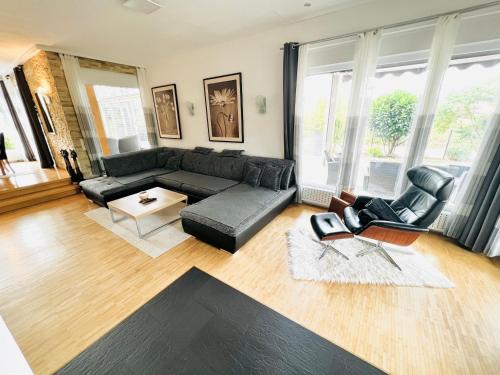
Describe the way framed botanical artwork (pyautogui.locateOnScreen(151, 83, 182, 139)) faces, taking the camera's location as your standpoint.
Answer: facing the viewer and to the left of the viewer

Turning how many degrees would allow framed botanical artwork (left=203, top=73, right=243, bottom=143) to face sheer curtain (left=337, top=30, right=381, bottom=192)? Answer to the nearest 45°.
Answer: approximately 90° to its left

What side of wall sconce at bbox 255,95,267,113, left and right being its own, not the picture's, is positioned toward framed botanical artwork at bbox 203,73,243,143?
right

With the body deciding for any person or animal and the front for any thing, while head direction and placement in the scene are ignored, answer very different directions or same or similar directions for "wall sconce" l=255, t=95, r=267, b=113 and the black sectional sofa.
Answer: same or similar directions

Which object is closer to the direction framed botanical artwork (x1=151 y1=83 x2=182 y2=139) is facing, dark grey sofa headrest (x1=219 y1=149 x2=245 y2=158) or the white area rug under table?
the white area rug under table

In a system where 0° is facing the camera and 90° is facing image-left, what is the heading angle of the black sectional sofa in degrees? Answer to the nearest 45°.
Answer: approximately 45°

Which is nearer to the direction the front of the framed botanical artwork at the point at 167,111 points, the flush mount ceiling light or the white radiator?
the flush mount ceiling light

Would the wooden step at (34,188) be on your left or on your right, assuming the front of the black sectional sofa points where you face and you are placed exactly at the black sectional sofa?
on your right

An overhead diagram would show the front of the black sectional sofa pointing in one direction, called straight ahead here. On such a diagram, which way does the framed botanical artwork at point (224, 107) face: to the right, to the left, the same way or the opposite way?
the same way

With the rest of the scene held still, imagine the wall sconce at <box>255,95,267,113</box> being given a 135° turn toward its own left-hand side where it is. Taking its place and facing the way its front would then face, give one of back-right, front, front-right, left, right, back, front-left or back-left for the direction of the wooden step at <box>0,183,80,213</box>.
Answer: back

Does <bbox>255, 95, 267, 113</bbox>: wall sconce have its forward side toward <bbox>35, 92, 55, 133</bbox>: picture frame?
no

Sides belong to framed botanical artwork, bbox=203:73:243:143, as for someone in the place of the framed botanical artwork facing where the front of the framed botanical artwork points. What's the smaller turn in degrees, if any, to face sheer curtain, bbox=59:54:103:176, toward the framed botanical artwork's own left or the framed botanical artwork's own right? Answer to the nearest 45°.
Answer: approximately 45° to the framed botanical artwork's own right

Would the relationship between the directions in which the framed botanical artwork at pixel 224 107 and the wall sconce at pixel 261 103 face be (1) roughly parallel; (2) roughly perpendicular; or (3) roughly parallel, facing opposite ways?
roughly parallel

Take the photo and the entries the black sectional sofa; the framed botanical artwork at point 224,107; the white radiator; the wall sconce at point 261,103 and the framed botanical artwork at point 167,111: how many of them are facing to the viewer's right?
0

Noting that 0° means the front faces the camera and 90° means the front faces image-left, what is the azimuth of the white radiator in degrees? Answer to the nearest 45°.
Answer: approximately 45°

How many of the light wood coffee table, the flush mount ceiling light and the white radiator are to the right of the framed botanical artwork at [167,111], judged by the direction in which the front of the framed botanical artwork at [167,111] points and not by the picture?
0

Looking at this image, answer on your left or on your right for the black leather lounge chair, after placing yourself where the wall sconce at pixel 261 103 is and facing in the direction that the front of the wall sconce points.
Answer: on your left

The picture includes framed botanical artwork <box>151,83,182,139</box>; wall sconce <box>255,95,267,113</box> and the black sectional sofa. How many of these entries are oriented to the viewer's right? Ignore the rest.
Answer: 0

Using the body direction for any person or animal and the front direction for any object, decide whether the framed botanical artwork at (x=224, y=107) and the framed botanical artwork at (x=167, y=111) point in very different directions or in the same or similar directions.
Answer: same or similar directions

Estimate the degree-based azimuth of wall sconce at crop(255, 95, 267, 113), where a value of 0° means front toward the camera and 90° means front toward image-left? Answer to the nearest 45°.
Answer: approximately 45°
